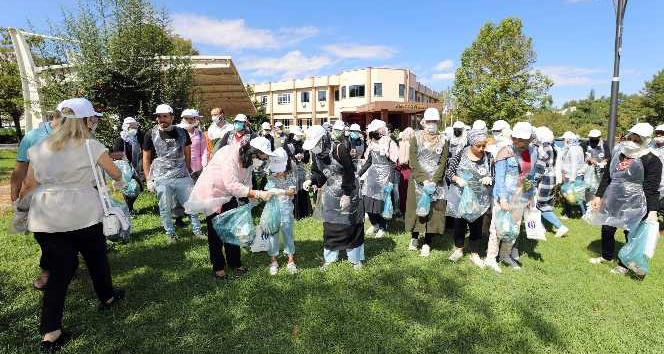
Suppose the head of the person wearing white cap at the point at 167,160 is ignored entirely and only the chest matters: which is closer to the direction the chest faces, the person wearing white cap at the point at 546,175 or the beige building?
the person wearing white cap

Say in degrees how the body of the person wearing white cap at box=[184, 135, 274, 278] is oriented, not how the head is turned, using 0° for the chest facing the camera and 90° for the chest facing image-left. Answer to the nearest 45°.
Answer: approximately 270°

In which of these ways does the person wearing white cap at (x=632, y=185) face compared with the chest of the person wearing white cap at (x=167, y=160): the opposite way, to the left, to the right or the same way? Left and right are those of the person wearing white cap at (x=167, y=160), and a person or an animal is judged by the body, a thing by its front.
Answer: to the right

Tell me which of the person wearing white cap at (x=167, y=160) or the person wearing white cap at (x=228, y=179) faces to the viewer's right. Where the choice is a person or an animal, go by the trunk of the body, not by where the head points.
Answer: the person wearing white cap at (x=228, y=179)

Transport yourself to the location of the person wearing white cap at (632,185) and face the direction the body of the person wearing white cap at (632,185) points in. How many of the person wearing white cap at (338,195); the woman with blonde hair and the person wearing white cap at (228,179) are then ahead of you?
3

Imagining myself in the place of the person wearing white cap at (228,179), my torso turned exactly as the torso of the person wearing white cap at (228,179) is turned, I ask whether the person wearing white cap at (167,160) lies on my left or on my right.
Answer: on my left
